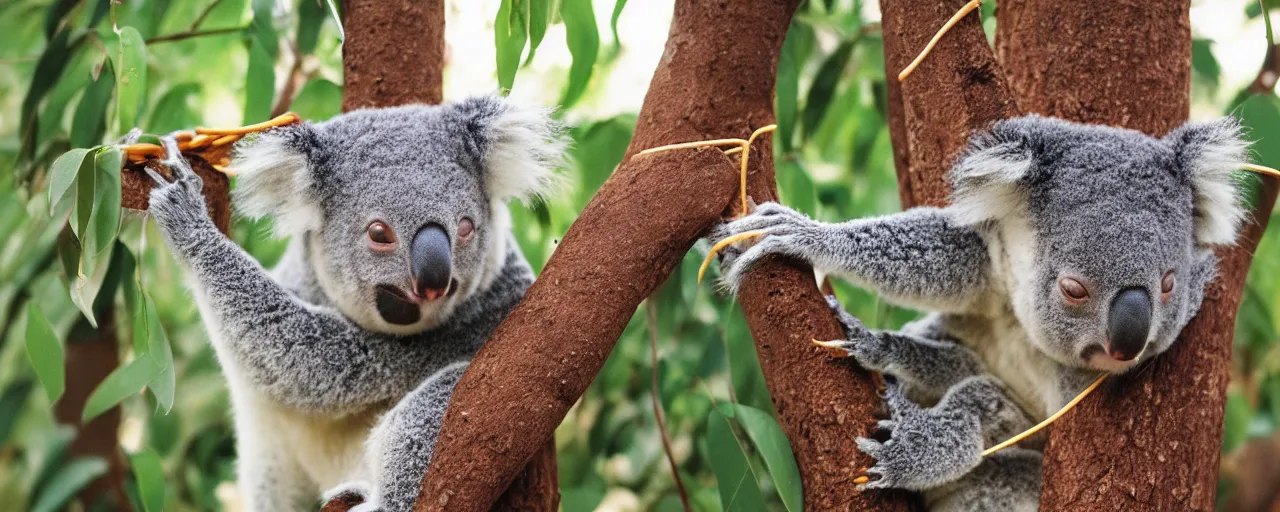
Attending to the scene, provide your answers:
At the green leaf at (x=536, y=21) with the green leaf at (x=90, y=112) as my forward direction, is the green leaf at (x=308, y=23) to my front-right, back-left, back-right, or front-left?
front-right

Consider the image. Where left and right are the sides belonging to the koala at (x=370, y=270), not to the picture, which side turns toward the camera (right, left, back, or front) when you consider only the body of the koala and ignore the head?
front

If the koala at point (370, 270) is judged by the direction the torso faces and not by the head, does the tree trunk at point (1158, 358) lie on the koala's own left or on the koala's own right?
on the koala's own left

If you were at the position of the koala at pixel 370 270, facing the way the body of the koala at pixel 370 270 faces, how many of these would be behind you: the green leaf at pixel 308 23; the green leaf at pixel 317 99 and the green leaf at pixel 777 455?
2

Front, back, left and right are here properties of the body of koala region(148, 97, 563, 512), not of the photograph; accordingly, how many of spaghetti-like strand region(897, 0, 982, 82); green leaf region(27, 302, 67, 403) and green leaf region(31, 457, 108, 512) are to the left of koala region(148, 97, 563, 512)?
1

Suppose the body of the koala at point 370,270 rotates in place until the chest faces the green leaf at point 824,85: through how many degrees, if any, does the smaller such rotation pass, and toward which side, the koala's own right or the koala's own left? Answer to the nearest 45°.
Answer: approximately 135° to the koala's own left

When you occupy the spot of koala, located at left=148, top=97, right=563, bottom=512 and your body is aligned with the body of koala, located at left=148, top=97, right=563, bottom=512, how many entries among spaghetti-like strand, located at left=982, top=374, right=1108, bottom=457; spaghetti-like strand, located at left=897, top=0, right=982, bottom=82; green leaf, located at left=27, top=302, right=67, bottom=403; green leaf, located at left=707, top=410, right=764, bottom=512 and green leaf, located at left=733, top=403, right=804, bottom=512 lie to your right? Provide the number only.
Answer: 1

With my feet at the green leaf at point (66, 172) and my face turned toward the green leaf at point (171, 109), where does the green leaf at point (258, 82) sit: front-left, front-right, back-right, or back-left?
front-right

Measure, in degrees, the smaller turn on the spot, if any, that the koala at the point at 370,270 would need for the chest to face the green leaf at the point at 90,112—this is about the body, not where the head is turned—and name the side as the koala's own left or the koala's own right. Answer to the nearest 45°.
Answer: approximately 135° to the koala's own right

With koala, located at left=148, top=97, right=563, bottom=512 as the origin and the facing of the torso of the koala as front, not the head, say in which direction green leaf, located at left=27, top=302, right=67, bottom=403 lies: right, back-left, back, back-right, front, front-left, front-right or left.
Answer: right

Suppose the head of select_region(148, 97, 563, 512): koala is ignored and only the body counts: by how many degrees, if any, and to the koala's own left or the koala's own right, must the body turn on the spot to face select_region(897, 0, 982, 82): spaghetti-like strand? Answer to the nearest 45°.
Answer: approximately 90° to the koala's own left

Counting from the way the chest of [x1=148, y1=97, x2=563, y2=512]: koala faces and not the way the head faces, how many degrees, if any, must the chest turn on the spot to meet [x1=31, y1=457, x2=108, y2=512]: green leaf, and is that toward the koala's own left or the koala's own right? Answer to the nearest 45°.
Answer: approximately 135° to the koala's own right
